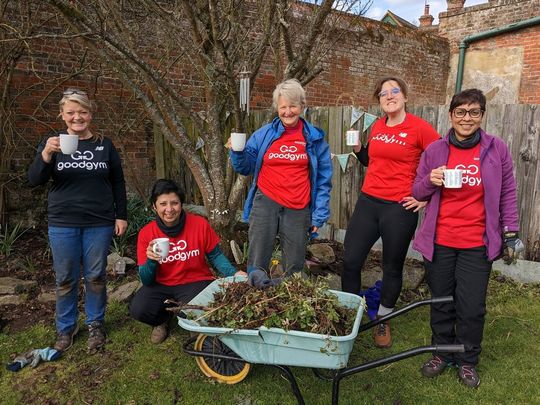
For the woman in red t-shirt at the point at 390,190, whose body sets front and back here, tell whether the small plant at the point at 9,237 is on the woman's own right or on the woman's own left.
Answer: on the woman's own right

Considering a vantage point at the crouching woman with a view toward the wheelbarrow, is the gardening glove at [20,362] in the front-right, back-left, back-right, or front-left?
back-right

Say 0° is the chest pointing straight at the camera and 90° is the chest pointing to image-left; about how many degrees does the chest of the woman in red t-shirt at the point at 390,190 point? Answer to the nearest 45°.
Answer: approximately 0°

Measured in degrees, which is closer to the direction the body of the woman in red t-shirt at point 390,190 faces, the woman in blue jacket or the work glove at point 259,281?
the work glove

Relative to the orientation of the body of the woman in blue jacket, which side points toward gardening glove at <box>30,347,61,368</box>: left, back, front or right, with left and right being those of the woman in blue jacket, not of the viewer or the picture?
right

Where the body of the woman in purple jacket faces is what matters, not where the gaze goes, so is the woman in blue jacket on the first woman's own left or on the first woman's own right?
on the first woman's own right

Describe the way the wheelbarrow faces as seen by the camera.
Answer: facing to the left of the viewer

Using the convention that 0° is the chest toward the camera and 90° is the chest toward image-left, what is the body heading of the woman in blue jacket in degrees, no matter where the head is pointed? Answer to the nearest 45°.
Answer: approximately 0°

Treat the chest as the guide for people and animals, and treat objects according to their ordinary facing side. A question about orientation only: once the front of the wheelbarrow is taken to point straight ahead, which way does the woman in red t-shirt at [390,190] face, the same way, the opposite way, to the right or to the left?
to the left
